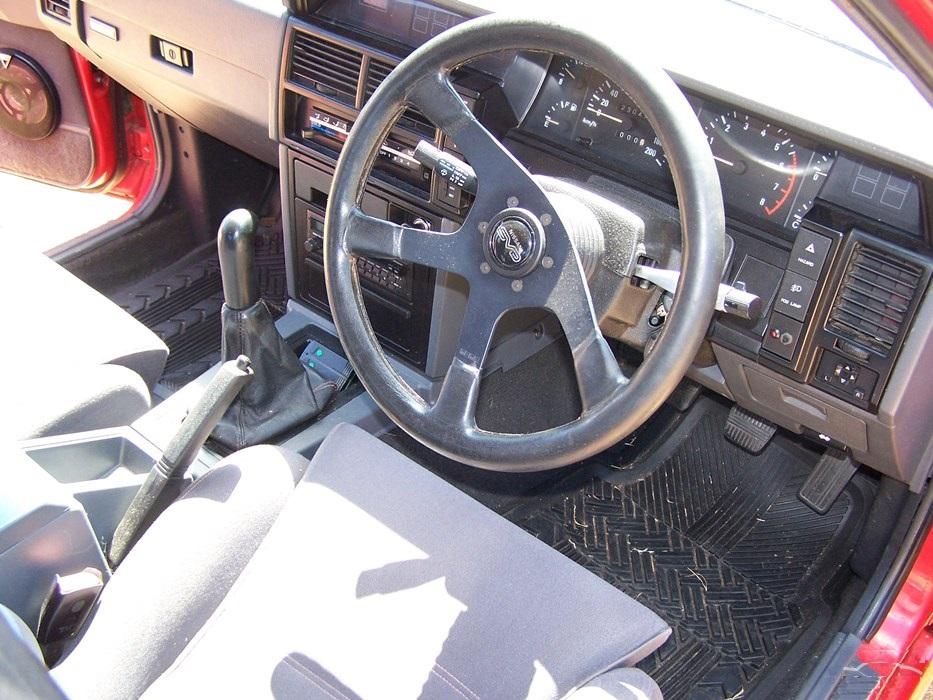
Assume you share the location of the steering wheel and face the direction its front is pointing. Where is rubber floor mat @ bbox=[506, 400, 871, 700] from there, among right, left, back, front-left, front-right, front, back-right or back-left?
back

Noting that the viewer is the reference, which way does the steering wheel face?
facing the viewer and to the left of the viewer

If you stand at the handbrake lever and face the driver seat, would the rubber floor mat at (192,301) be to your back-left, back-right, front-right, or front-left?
back-left

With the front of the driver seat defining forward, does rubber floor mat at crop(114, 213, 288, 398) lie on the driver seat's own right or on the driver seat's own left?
on the driver seat's own left

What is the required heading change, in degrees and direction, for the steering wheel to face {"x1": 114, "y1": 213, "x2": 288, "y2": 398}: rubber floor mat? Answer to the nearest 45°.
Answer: approximately 90° to its right

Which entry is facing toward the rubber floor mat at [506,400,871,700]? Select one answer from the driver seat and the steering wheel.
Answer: the driver seat

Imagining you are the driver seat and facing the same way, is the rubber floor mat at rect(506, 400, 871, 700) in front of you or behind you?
in front

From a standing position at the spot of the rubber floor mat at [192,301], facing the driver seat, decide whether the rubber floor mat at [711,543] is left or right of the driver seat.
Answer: left

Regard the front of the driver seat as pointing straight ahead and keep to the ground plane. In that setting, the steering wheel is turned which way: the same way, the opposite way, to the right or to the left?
the opposite way

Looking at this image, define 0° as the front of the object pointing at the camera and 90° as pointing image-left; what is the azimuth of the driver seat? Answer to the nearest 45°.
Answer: approximately 225°
